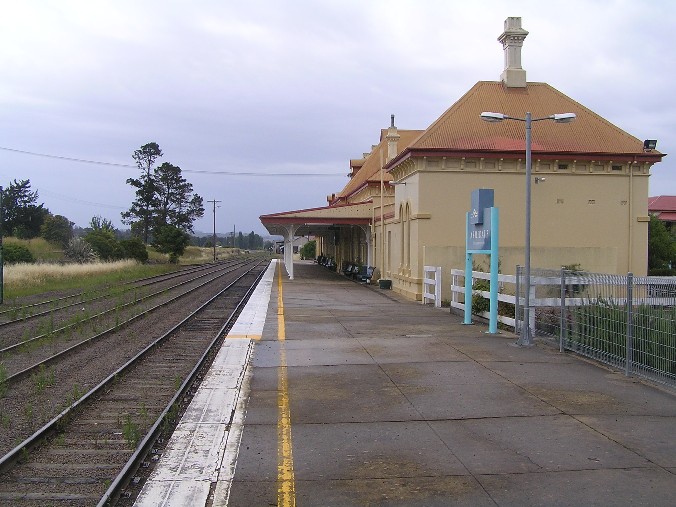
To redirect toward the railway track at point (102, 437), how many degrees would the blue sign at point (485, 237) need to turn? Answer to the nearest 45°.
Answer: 0° — it already faces it

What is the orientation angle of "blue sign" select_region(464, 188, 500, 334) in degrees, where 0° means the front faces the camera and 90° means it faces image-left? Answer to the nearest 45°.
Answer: approximately 45°

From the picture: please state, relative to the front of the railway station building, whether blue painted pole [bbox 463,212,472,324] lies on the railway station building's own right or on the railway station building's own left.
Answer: on the railway station building's own left

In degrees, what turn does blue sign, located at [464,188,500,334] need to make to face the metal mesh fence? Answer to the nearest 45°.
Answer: approximately 90° to its left

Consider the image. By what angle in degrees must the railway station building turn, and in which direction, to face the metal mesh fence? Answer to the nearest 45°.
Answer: approximately 90° to its left

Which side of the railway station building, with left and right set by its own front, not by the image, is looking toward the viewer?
left

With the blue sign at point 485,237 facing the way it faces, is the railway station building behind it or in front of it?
behind

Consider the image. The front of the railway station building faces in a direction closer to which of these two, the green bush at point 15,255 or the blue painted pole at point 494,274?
the green bush

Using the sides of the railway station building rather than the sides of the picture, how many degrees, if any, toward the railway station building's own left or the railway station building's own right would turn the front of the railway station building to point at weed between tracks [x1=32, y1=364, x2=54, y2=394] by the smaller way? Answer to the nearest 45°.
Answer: approximately 45° to the railway station building's own left

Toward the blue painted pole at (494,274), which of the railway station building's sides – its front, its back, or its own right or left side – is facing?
left

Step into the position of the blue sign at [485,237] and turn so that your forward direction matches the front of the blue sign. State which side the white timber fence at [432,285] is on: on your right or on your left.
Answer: on your right

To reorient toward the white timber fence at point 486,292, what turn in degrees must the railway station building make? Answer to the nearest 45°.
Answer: approximately 90° to its left
